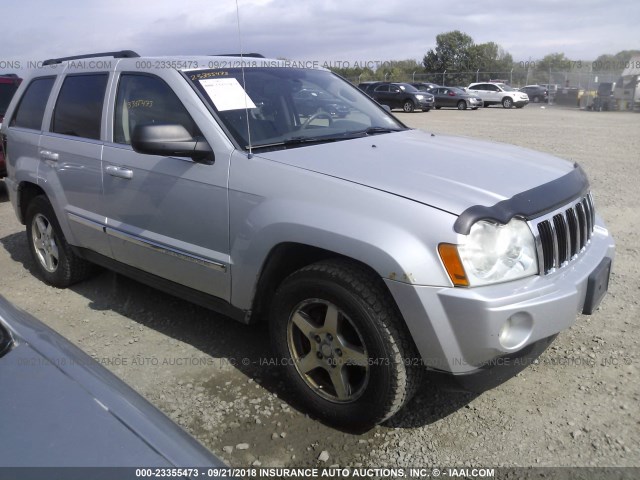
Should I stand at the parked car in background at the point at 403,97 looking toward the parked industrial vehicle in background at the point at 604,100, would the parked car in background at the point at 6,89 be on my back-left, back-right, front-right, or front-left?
back-right

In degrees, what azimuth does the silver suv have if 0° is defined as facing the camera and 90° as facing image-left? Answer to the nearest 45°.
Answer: approximately 315°

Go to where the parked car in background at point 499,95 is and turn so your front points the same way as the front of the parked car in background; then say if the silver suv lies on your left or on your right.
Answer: on your right

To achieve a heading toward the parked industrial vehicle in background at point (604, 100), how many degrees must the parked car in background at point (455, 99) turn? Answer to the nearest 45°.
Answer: approximately 45° to its left

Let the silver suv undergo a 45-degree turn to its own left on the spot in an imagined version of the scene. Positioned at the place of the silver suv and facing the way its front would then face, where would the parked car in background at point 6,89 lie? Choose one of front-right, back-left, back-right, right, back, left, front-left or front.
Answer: back-left

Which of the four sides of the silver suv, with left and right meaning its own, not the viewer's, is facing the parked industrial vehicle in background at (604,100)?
left

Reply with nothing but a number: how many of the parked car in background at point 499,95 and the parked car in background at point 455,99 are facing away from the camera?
0

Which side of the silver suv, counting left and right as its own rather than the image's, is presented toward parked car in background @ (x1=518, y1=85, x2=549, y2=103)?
left

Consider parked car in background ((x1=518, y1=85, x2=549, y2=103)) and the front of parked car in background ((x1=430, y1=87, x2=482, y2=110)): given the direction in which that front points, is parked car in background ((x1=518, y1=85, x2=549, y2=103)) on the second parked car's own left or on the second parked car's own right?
on the second parked car's own left
